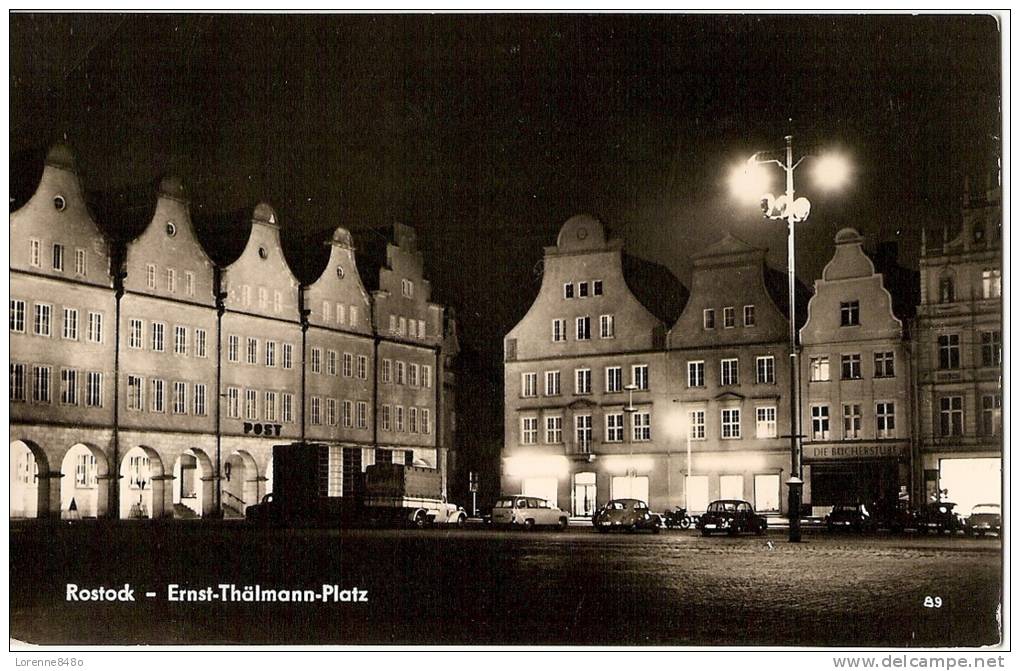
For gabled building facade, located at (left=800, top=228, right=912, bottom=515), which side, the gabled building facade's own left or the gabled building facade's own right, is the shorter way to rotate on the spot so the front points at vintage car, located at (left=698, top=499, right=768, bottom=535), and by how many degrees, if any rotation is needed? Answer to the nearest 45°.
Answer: approximately 45° to the gabled building facade's own right

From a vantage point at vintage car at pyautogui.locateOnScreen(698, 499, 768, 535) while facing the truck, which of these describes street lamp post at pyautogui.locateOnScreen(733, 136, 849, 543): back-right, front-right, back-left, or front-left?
back-left

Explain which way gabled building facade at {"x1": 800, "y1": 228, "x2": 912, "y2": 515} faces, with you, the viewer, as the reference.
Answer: facing the viewer

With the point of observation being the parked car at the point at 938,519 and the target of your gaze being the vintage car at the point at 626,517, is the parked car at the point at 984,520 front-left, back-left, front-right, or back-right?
back-left

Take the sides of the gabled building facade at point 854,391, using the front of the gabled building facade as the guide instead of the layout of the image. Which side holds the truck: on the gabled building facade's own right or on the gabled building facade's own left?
on the gabled building facade's own right

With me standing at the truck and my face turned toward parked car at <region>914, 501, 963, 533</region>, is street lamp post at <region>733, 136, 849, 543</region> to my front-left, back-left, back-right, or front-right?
front-right

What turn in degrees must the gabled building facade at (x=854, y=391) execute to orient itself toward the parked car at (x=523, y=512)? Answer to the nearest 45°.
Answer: approximately 90° to its right

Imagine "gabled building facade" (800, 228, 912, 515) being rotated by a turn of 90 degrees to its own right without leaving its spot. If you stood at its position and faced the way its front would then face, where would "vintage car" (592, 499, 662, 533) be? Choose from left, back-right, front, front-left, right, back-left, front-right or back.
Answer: front

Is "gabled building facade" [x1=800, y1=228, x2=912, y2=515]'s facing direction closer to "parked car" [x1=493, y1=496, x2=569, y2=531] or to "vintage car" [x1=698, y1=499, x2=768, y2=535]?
the vintage car
